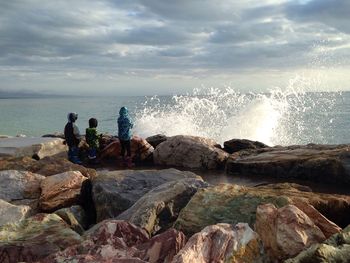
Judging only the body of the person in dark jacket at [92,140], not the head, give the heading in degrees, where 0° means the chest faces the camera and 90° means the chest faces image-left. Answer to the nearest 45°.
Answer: approximately 225°

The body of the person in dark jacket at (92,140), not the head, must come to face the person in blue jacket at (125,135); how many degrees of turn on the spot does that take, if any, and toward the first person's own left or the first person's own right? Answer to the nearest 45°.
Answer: approximately 90° to the first person's own right

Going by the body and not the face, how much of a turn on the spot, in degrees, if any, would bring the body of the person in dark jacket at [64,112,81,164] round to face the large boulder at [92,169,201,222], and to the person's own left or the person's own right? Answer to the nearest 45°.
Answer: approximately 90° to the person's own right

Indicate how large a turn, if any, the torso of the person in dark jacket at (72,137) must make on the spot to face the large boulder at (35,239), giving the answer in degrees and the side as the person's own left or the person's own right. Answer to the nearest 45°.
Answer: approximately 90° to the person's own right

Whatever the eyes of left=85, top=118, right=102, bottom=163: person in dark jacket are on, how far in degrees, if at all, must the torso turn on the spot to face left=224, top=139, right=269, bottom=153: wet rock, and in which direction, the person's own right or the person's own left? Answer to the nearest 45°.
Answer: approximately 45° to the person's own right

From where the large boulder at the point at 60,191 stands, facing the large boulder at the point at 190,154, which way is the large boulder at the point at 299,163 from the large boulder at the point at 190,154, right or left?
right

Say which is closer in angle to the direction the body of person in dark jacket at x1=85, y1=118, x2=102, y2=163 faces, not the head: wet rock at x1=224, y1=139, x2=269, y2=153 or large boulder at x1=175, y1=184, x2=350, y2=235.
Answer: the wet rock

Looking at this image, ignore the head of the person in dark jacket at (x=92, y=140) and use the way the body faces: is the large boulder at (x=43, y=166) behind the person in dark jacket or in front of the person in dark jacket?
behind

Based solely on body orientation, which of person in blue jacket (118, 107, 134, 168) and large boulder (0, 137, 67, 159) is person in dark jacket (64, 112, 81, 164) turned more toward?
the person in blue jacket

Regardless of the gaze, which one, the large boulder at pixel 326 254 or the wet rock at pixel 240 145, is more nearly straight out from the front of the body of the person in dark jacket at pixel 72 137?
the wet rock
